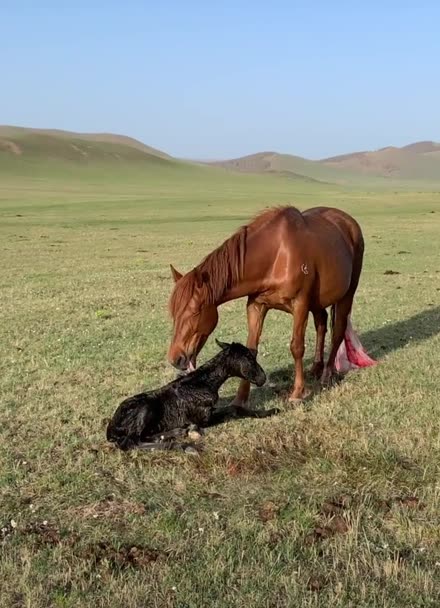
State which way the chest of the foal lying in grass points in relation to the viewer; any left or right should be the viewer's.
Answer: facing to the right of the viewer

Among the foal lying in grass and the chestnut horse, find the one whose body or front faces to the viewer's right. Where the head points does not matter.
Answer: the foal lying in grass

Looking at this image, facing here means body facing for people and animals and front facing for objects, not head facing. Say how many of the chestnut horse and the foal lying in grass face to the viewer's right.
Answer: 1

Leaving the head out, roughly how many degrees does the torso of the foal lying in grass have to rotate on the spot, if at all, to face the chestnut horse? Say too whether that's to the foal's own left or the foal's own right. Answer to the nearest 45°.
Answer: approximately 45° to the foal's own left

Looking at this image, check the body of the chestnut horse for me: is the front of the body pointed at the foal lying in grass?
yes

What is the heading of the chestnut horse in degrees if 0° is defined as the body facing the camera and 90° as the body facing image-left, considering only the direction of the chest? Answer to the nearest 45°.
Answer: approximately 45°
